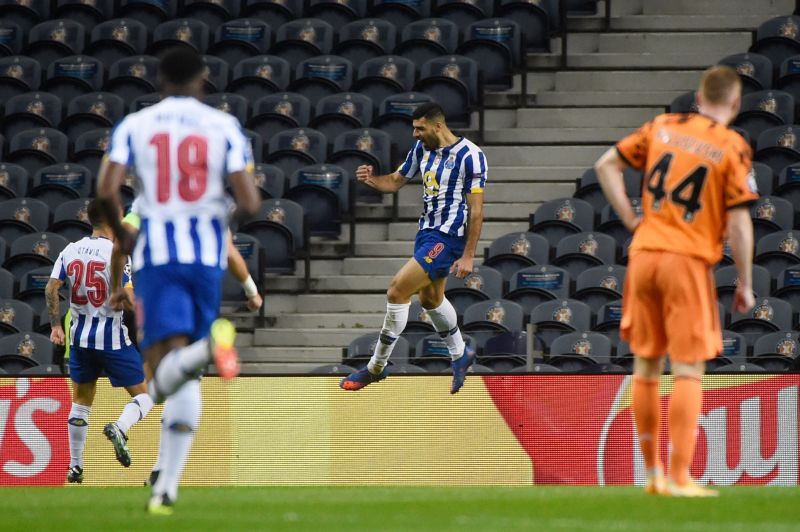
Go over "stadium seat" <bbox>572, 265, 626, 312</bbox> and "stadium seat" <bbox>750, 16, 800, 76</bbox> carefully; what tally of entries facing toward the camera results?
2

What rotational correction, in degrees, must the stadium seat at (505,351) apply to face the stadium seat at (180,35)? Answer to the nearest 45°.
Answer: approximately 135° to its right

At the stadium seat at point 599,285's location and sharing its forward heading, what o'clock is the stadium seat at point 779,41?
the stadium seat at point 779,41 is roughly at 7 o'clock from the stadium seat at point 599,285.

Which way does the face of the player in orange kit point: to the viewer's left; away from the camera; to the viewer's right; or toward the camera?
away from the camera

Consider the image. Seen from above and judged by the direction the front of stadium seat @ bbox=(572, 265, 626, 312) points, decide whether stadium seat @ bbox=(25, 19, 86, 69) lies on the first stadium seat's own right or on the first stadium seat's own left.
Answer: on the first stadium seat's own right

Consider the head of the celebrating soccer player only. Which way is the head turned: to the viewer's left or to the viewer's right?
to the viewer's left

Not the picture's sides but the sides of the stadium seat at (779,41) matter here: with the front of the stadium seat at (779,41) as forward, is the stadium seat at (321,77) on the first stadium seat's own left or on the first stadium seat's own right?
on the first stadium seat's own right

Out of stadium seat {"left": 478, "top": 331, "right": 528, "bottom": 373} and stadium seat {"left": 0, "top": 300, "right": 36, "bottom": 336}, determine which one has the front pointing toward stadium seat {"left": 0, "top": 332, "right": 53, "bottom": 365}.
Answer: stadium seat {"left": 0, "top": 300, "right": 36, "bottom": 336}

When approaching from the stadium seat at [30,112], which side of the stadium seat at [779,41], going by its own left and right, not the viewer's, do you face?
right

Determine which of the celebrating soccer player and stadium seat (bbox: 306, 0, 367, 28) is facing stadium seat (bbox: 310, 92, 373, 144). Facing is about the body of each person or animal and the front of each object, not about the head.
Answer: stadium seat (bbox: 306, 0, 367, 28)
